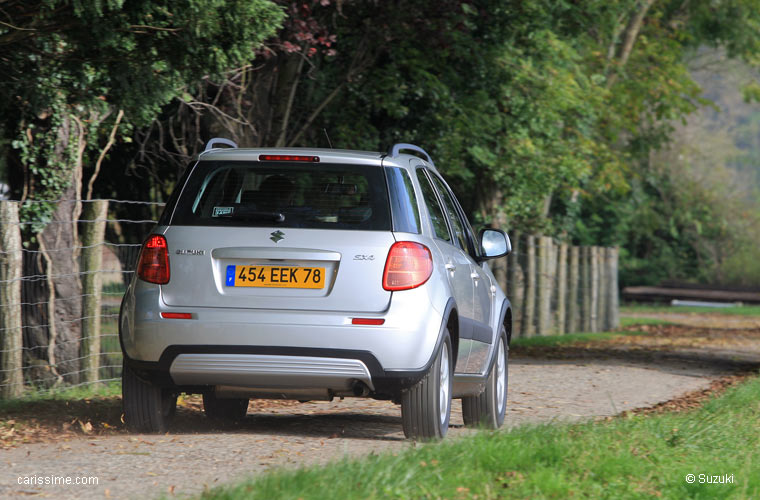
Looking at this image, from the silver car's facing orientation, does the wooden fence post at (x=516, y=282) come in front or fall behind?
in front

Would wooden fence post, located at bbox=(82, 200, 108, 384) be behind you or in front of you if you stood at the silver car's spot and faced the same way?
in front

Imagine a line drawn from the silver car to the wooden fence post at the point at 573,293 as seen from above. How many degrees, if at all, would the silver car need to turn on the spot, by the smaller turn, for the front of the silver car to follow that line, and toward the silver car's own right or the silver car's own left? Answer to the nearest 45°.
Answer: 0° — it already faces it

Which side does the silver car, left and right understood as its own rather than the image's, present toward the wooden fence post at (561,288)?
front

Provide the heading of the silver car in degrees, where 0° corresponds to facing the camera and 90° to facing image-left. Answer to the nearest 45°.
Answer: approximately 180°

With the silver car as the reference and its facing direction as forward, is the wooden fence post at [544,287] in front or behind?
in front
